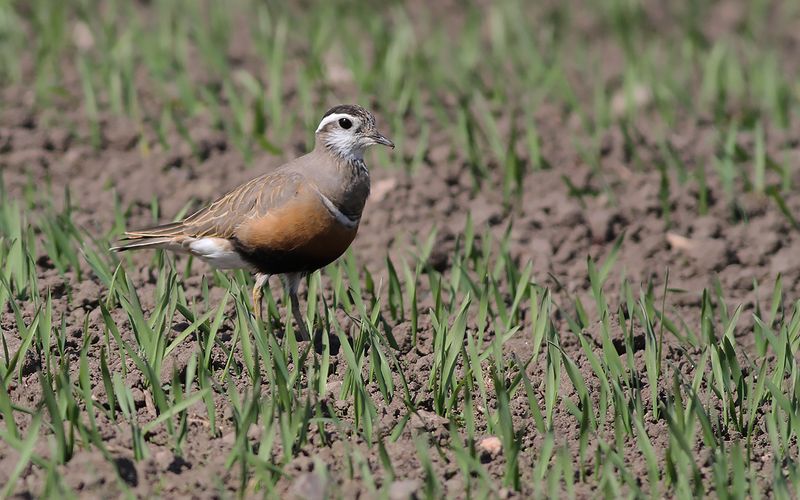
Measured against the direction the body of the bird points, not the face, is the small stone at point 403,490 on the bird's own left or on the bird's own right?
on the bird's own right

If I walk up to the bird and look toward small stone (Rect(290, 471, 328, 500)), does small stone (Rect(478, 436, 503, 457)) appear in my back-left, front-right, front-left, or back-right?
front-left

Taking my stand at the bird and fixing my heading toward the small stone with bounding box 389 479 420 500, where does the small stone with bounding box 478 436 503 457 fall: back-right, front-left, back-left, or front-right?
front-left

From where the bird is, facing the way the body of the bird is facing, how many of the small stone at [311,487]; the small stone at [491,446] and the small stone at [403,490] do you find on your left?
0

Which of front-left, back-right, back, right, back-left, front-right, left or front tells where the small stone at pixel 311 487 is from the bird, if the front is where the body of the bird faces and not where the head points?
right

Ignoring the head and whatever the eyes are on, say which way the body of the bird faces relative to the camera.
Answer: to the viewer's right

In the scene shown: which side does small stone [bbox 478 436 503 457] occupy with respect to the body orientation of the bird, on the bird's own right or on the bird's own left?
on the bird's own right
